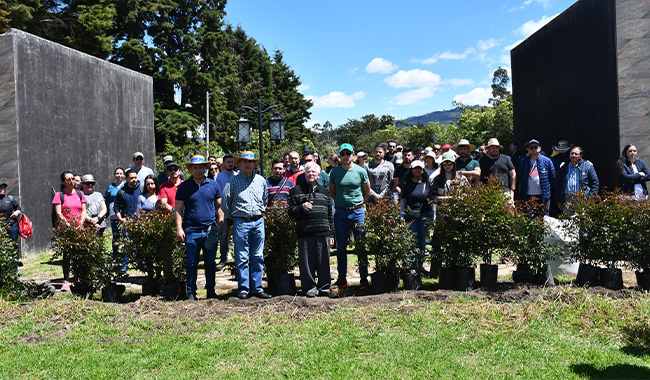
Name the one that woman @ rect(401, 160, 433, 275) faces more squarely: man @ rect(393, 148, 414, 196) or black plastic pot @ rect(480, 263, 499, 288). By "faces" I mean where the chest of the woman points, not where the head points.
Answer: the black plastic pot

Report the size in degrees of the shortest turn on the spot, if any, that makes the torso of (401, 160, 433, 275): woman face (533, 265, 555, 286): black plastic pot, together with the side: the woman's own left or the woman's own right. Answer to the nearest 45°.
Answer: approximately 45° to the woman's own left

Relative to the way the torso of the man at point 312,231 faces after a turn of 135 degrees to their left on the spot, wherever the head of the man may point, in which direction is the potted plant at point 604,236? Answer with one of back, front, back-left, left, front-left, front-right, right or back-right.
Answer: front-right

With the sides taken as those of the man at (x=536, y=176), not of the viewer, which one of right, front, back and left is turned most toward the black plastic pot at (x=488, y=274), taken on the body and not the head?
front

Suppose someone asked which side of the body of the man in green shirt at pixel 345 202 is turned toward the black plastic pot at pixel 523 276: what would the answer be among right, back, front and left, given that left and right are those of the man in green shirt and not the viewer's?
left

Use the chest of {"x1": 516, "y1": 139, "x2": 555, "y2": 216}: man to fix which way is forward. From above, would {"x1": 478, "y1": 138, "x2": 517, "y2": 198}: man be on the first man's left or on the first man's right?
on the first man's right

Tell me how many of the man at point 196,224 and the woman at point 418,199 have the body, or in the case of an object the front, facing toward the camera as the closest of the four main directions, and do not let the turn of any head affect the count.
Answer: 2

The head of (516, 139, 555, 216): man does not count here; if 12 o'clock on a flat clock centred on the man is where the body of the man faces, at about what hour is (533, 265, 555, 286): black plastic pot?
The black plastic pot is roughly at 12 o'clock from the man.

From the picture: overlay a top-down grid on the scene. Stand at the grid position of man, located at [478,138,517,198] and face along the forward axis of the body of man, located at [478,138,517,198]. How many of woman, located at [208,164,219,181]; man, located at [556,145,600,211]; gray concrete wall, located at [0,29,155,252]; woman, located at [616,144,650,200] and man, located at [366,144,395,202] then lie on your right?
3

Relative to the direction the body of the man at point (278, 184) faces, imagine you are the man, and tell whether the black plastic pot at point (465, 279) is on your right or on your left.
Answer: on your left

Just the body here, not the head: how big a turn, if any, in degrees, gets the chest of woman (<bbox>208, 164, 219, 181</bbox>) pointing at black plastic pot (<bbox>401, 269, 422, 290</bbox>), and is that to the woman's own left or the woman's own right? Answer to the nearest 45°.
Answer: approximately 45° to the woman's own left
